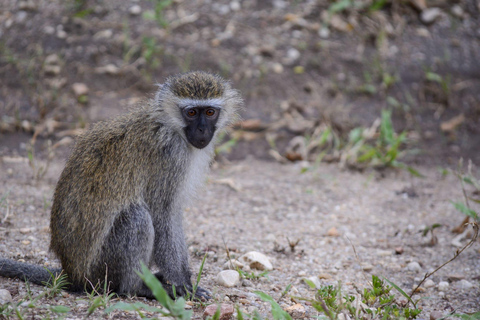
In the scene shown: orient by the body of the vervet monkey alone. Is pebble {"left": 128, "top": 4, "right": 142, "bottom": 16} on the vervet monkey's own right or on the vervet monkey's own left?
on the vervet monkey's own left

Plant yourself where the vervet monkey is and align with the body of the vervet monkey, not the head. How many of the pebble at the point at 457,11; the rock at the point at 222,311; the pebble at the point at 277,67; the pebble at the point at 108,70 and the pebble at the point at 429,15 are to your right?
1

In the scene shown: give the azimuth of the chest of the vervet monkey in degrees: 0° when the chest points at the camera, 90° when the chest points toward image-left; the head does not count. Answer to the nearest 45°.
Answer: approximately 270°

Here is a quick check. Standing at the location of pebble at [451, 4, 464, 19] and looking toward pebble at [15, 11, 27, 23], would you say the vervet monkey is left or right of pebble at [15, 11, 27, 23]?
left

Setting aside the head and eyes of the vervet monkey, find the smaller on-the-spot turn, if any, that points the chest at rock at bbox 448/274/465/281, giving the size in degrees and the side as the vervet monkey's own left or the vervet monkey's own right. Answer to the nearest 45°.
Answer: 0° — it already faces it

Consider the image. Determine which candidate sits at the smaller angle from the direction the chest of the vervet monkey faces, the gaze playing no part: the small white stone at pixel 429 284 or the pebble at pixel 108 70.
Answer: the small white stone

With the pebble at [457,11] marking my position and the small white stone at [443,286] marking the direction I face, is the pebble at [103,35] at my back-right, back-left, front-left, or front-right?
front-right

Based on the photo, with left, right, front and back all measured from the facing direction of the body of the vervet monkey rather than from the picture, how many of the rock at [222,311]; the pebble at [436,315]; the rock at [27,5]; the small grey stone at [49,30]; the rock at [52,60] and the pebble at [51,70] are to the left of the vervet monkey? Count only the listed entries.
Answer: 4
